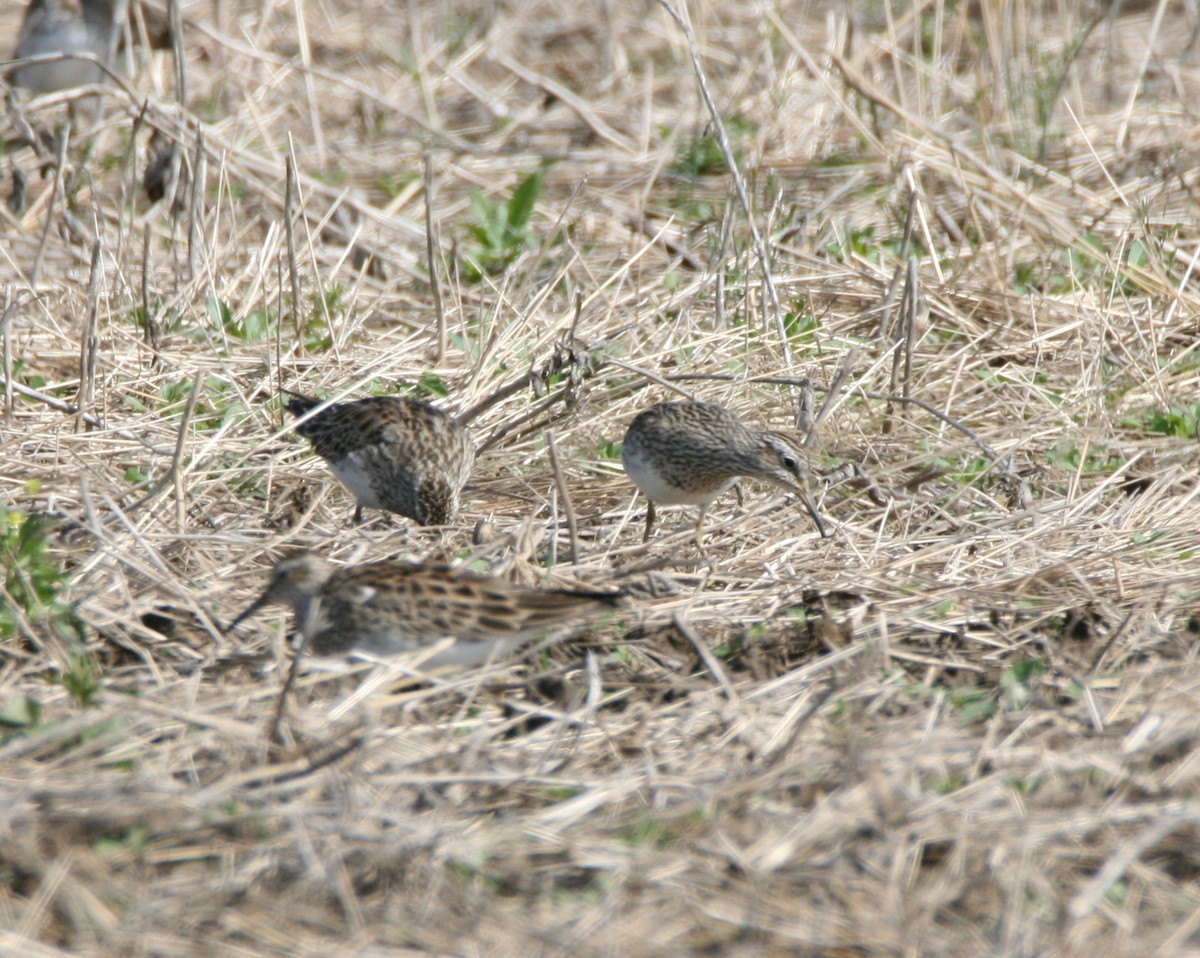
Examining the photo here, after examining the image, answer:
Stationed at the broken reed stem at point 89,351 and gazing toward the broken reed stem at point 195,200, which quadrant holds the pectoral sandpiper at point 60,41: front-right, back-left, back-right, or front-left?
front-left

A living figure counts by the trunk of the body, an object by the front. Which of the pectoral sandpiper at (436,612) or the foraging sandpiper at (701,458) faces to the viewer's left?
the pectoral sandpiper

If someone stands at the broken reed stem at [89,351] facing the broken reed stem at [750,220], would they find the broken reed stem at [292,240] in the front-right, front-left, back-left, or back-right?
front-left

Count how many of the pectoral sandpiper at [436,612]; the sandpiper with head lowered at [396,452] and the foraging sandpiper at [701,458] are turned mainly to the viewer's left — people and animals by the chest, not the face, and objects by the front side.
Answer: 1

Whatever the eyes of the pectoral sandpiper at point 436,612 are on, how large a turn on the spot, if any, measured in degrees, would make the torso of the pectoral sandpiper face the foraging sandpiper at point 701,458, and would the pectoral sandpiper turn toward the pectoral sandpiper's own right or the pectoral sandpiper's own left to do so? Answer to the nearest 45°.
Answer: approximately 135° to the pectoral sandpiper's own right

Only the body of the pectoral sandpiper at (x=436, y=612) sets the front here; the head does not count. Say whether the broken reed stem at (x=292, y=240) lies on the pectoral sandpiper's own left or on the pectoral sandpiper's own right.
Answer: on the pectoral sandpiper's own right

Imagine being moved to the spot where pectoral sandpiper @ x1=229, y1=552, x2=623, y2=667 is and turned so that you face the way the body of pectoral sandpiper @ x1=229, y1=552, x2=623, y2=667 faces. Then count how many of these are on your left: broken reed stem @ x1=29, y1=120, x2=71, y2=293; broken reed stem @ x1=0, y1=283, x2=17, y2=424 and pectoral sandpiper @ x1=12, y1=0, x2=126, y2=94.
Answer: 0

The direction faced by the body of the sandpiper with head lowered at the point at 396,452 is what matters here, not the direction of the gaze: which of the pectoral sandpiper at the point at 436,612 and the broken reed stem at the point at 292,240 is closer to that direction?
the pectoral sandpiper

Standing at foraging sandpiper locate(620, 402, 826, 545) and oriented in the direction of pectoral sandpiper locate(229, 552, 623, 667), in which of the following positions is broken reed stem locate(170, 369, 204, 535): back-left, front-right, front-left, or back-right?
front-right

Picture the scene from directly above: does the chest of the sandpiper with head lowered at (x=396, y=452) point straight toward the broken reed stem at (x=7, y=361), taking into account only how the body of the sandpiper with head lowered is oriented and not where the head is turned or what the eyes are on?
no

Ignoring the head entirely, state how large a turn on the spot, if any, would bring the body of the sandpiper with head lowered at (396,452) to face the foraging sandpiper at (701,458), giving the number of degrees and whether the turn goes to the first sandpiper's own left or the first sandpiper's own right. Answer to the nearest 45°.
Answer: approximately 45° to the first sandpiper's own left

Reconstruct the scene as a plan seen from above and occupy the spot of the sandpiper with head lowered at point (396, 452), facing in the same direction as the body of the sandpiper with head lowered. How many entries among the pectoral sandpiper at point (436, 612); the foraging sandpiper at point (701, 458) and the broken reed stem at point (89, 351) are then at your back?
1

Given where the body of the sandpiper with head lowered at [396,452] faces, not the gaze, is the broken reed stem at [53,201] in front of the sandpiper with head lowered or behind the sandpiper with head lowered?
behind

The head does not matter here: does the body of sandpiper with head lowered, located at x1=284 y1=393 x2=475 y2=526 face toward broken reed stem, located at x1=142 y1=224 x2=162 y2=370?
no

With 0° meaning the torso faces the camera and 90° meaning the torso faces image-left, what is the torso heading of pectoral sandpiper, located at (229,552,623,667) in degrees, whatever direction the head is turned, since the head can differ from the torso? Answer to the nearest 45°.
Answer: approximately 90°
